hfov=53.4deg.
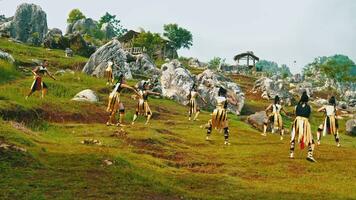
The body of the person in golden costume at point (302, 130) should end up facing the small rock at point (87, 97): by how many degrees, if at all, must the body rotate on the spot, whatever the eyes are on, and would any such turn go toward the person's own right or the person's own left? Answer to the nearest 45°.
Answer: approximately 45° to the person's own left

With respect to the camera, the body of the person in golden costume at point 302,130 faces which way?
away from the camera
